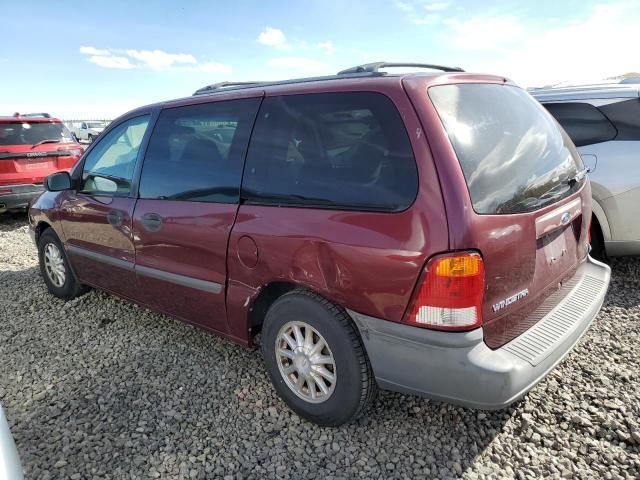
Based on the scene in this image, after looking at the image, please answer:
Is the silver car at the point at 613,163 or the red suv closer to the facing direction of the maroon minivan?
the red suv

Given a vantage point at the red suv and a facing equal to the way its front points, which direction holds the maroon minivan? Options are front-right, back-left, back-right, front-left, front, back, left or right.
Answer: back

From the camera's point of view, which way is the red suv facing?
away from the camera

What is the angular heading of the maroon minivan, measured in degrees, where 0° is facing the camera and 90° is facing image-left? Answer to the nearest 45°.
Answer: approximately 135°

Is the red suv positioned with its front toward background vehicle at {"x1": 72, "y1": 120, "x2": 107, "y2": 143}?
yes

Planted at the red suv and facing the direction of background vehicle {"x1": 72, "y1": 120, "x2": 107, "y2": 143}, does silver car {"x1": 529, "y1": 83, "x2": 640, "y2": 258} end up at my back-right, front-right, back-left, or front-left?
back-right

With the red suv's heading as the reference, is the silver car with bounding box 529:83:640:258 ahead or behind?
behind

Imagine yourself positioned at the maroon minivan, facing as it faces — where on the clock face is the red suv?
The red suv is roughly at 12 o'clock from the maroon minivan.

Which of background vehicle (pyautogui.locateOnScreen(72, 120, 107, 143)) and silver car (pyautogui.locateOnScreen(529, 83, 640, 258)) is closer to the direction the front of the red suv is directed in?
the background vehicle
